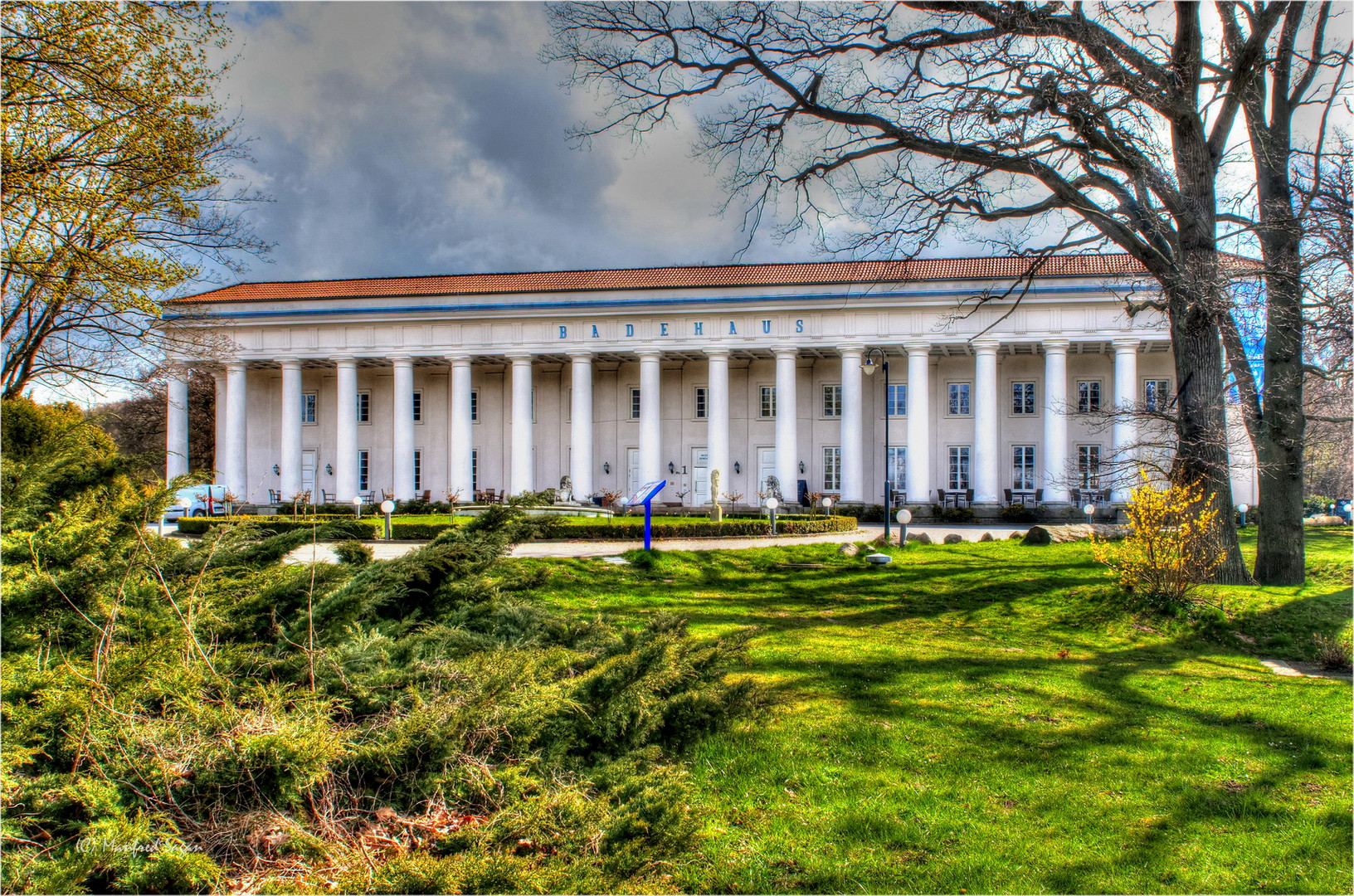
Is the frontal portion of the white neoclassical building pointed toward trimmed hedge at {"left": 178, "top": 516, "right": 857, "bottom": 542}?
yes

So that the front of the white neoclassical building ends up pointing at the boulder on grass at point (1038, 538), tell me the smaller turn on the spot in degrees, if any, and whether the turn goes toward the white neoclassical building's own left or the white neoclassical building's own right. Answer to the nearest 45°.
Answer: approximately 45° to the white neoclassical building's own left

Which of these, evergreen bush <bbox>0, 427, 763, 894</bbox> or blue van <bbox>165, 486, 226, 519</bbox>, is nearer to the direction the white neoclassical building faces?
the evergreen bush

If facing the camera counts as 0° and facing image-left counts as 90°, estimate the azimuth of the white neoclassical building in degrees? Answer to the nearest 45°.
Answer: approximately 0°

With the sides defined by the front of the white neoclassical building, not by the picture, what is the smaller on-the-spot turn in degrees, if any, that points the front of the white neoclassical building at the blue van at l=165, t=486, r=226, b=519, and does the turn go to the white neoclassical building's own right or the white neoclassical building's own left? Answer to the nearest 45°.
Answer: approximately 45° to the white neoclassical building's own right

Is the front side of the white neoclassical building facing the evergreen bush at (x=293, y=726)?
yes
